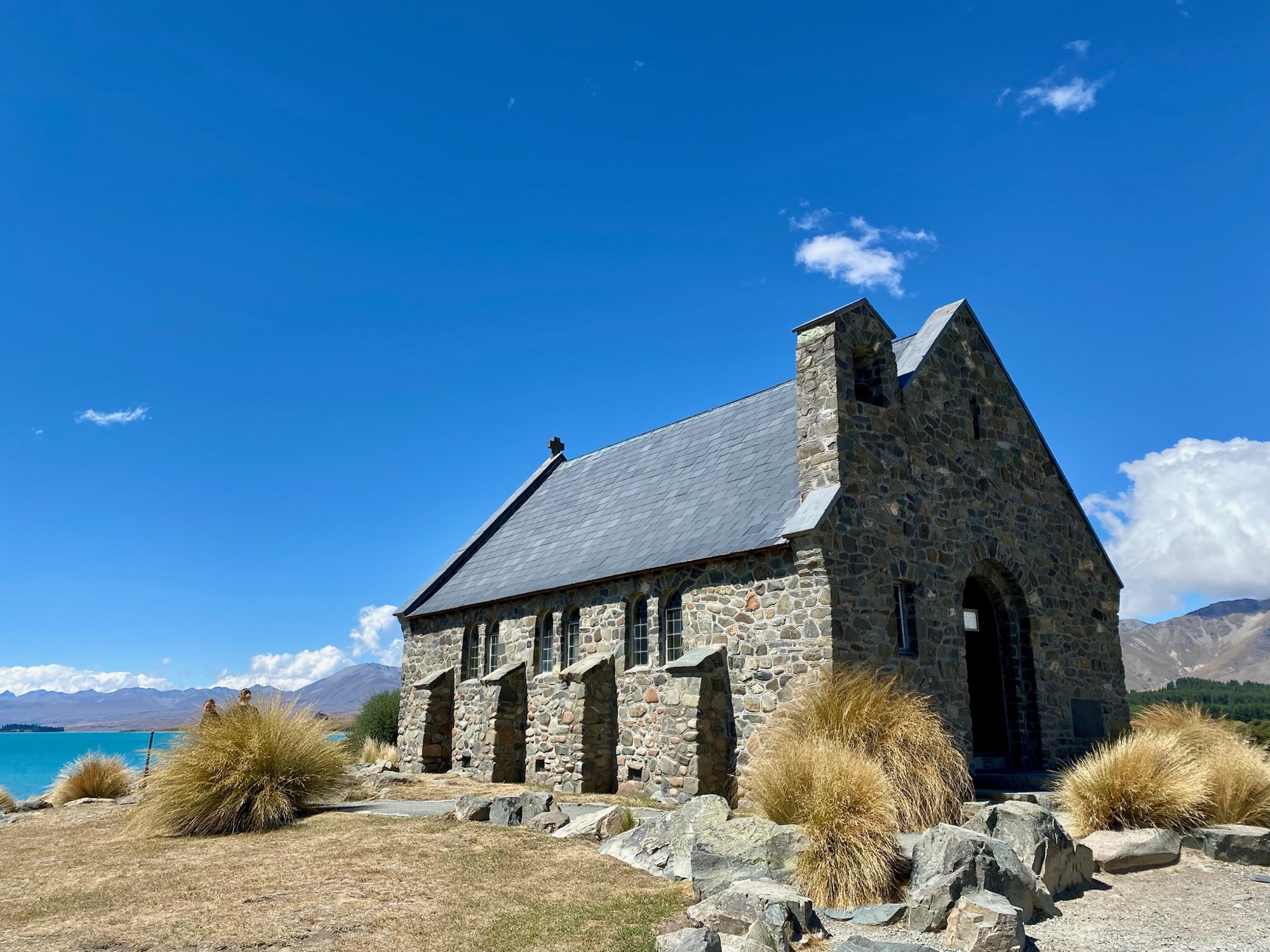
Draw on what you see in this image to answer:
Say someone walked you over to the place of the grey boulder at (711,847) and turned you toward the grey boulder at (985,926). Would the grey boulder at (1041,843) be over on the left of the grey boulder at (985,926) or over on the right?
left

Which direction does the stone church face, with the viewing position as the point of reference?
facing the viewer and to the right of the viewer

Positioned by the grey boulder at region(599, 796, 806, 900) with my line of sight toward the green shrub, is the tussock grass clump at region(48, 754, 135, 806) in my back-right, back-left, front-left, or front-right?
front-left

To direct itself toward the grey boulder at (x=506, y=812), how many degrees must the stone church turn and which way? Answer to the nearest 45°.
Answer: approximately 90° to its right

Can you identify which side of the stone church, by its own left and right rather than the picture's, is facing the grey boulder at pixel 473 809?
right

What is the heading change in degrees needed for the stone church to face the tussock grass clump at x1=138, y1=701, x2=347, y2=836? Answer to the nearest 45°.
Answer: approximately 90° to its right

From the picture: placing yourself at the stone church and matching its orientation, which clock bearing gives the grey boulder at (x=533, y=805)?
The grey boulder is roughly at 3 o'clock from the stone church.

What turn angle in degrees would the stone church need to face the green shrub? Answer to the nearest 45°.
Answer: approximately 180°

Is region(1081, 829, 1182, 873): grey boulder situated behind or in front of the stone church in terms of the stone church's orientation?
in front

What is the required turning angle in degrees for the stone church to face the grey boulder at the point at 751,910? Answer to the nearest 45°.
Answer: approximately 45° to its right

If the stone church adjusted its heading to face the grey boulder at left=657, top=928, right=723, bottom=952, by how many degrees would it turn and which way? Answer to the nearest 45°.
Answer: approximately 45° to its right

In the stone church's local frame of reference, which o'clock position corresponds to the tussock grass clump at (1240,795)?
The tussock grass clump is roughly at 12 o'clock from the stone church.

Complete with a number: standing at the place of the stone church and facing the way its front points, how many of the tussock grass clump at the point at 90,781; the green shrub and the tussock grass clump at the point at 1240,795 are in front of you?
1

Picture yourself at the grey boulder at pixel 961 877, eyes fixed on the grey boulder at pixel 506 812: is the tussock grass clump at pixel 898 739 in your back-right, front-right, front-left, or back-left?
front-right

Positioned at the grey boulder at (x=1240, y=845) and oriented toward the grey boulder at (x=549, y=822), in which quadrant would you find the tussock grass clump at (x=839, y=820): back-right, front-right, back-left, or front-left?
front-left

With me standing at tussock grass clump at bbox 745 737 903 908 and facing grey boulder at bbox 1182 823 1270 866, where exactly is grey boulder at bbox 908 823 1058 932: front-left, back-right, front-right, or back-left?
front-right

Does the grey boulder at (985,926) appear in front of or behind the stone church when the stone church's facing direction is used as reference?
in front

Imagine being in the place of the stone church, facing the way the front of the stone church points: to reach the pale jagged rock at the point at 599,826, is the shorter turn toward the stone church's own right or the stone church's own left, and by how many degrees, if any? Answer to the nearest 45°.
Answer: approximately 90° to the stone church's own right
